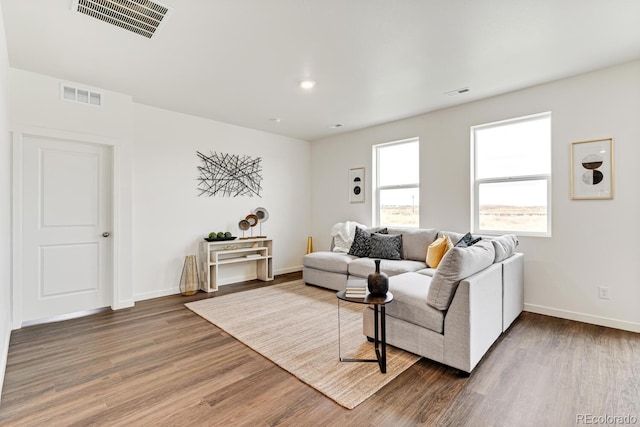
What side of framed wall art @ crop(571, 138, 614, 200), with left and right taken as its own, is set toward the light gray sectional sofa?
right

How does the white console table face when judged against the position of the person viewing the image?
facing the viewer and to the right of the viewer

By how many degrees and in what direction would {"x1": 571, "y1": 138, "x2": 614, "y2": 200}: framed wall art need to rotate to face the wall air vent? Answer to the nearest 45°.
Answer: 0° — it already faces it

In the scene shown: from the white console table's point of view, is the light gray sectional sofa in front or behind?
in front

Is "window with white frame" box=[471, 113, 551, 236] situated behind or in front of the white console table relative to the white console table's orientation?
in front

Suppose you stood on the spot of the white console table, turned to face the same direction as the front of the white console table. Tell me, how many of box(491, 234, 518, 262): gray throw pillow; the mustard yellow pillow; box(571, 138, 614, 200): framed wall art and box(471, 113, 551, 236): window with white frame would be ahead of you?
4

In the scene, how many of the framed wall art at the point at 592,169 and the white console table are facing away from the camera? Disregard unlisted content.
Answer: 0

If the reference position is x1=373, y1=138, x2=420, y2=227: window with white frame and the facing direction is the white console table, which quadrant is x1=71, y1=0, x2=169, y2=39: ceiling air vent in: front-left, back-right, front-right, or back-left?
front-left

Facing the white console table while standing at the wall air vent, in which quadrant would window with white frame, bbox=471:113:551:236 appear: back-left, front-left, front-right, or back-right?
front-right

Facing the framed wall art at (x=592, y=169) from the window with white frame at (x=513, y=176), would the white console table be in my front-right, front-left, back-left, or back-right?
back-right

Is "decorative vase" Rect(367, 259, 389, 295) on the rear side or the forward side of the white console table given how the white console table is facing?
on the forward side

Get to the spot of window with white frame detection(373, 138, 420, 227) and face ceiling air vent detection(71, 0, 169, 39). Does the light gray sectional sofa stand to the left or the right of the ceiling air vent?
left

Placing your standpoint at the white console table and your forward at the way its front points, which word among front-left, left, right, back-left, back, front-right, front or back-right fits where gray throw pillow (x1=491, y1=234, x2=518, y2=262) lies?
front

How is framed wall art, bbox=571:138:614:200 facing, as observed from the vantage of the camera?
facing the viewer and to the left of the viewer

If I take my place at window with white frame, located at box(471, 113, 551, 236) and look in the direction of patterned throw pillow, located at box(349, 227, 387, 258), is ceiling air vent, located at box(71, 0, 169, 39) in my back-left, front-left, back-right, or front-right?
front-left

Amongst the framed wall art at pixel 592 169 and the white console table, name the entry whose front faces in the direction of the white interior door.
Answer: the framed wall art
